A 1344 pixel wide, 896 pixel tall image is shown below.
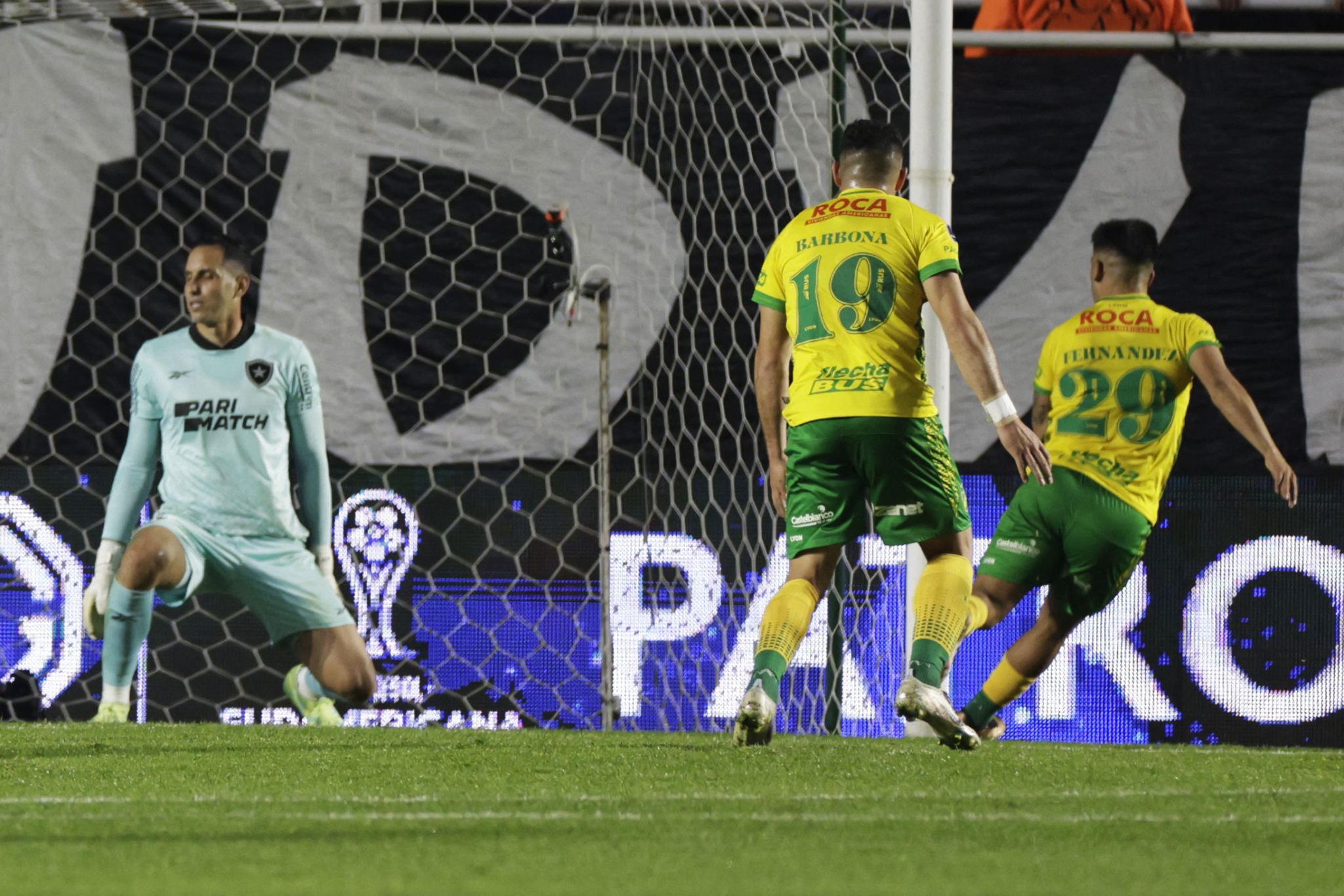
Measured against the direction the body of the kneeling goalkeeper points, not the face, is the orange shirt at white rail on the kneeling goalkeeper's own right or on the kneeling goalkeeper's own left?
on the kneeling goalkeeper's own left

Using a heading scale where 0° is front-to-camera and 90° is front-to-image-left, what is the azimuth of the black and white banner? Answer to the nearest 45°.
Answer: approximately 0°

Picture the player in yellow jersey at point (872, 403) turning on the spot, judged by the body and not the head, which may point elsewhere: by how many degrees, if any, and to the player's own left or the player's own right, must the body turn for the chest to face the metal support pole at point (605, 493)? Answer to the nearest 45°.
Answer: approximately 45° to the player's own left

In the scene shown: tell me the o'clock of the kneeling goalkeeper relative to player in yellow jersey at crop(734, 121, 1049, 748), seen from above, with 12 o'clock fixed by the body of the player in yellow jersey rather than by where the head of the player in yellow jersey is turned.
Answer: The kneeling goalkeeper is roughly at 10 o'clock from the player in yellow jersey.

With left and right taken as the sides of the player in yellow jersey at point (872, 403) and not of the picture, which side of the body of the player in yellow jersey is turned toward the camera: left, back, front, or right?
back

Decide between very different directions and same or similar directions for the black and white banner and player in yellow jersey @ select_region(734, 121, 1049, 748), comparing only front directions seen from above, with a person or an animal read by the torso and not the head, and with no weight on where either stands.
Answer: very different directions

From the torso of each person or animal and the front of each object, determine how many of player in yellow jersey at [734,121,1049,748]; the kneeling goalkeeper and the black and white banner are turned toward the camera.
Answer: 2

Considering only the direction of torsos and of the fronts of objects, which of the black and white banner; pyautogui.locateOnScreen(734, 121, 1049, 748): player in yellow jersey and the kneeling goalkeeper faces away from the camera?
the player in yellow jersey

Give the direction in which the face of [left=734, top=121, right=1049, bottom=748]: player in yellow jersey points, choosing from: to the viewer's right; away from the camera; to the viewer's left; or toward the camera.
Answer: away from the camera
